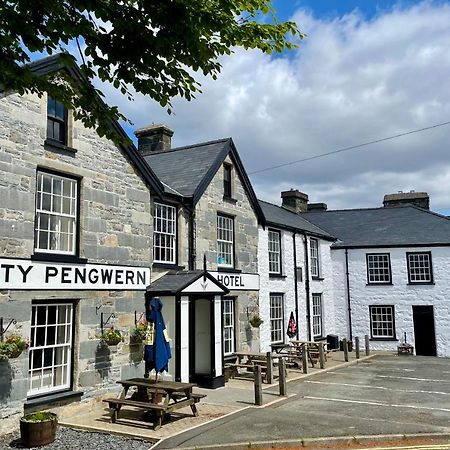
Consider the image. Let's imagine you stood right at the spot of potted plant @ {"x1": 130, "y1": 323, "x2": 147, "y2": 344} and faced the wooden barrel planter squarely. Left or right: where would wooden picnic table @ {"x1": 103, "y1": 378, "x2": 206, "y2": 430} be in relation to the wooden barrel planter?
left

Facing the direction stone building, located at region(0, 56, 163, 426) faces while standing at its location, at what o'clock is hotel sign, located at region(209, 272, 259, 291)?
The hotel sign is roughly at 9 o'clock from the stone building.
